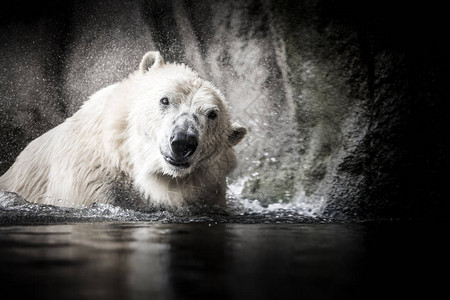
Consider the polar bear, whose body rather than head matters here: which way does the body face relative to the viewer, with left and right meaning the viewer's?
facing the viewer and to the right of the viewer
